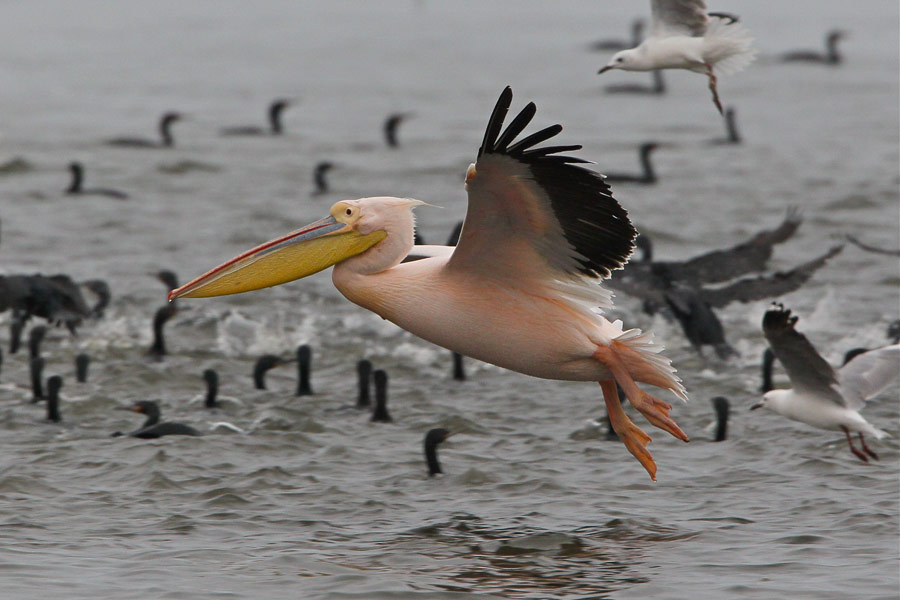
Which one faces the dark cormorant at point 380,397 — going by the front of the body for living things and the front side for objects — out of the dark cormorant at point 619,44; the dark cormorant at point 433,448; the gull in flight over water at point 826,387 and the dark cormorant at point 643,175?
the gull in flight over water

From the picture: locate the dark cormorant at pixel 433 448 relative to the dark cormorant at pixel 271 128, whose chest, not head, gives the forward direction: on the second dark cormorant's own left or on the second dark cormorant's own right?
on the second dark cormorant's own right

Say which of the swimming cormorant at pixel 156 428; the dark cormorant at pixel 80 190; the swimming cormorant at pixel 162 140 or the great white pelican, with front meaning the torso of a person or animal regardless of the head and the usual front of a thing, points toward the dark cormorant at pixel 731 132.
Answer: the swimming cormorant at pixel 162 140

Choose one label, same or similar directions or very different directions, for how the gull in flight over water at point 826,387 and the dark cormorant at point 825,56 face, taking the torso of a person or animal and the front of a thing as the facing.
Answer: very different directions

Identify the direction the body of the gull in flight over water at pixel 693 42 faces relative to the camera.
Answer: to the viewer's left

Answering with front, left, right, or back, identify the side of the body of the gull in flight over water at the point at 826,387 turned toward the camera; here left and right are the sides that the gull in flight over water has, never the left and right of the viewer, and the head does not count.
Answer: left

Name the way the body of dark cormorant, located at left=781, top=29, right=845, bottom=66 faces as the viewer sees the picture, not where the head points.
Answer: to the viewer's right

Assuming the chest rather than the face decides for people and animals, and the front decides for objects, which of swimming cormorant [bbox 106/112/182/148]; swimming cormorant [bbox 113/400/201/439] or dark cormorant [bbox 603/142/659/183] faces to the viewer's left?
swimming cormorant [bbox 113/400/201/439]

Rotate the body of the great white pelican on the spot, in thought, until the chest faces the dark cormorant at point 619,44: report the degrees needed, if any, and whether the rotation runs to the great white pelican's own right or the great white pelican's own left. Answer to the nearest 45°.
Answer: approximately 90° to the great white pelican's own right
